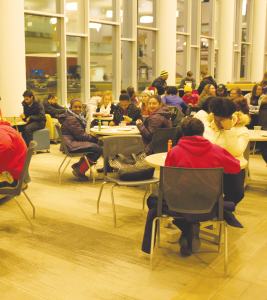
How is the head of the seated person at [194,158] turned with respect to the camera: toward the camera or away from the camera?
away from the camera

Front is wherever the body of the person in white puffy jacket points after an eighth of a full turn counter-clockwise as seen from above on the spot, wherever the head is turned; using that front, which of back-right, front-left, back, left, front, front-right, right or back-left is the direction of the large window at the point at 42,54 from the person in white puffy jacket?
back-right

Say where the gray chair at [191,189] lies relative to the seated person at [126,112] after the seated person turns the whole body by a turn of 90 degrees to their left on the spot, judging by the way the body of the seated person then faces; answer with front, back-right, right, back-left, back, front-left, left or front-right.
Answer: right

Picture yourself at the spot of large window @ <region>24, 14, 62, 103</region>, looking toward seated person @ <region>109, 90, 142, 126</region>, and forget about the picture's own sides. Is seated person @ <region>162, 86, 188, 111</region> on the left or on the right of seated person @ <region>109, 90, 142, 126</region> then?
left

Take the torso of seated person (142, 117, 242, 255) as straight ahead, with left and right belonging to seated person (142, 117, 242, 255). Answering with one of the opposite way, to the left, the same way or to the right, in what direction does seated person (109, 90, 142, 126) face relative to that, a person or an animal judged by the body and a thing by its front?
the opposite way

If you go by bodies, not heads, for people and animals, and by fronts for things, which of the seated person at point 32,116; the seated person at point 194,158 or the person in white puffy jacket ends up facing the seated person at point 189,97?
the seated person at point 194,158

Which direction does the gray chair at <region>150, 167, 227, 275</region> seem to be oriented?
away from the camera

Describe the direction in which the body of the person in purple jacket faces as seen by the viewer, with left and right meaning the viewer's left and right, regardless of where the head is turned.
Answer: facing to the right of the viewer
